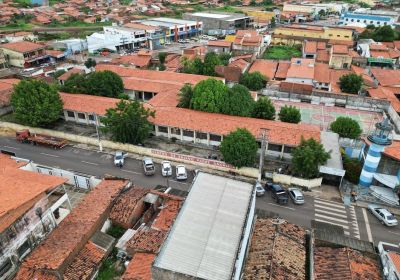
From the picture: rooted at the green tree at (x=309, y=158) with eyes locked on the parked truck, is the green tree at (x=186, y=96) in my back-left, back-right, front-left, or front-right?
front-right

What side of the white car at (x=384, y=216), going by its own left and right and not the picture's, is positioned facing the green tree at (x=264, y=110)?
front

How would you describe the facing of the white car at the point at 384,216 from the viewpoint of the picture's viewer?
facing away from the viewer and to the left of the viewer

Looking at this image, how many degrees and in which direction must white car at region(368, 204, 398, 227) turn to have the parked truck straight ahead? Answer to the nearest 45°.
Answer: approximately 45° to its left

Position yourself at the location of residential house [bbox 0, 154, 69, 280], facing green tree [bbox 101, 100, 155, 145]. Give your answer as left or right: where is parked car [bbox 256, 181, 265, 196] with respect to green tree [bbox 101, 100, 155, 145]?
right

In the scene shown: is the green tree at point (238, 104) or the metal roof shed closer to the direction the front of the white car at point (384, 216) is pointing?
the green tree

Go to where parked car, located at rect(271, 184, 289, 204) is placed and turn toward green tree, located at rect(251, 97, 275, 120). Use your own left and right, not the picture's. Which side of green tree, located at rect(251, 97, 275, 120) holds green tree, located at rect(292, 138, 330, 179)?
right

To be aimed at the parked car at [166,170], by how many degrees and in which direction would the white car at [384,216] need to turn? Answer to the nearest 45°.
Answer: approximately 45° to its left

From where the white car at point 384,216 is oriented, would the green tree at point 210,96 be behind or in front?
in front

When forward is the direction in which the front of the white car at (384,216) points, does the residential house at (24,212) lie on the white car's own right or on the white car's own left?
on the white car's own left

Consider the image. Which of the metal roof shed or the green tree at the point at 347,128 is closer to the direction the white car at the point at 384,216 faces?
the green tree
